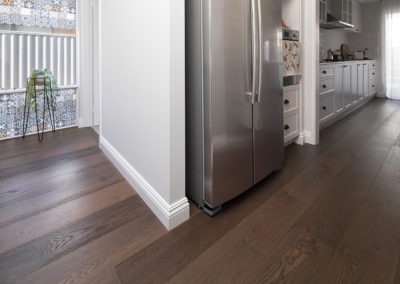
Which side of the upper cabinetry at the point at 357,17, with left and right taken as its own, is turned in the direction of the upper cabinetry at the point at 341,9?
right
